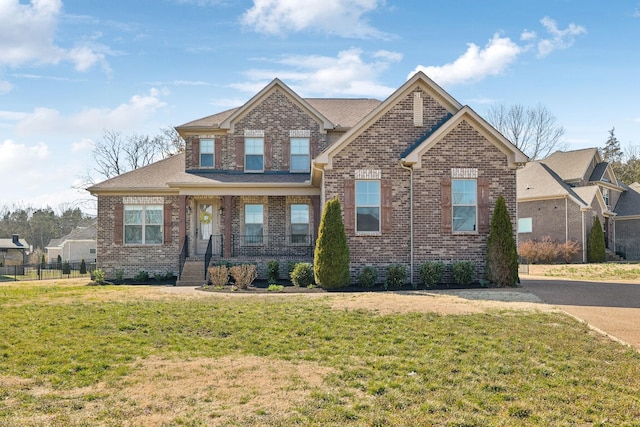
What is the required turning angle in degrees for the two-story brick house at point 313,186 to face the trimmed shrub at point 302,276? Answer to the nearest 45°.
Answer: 0° — it already faces it

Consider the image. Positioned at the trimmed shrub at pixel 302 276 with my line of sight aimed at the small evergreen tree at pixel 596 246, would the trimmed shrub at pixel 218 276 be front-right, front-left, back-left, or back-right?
back-left

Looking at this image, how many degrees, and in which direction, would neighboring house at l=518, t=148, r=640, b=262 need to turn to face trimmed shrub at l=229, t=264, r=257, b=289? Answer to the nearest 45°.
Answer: approximately 45° to its right

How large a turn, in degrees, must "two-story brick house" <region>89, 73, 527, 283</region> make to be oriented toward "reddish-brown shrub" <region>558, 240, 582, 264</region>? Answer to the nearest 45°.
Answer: approximately 135° to its left

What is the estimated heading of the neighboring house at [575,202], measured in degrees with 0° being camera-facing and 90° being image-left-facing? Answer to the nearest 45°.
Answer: approximately 315°

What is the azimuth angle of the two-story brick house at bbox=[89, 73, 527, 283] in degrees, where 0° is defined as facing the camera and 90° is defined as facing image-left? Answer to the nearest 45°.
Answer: approximately 0°
